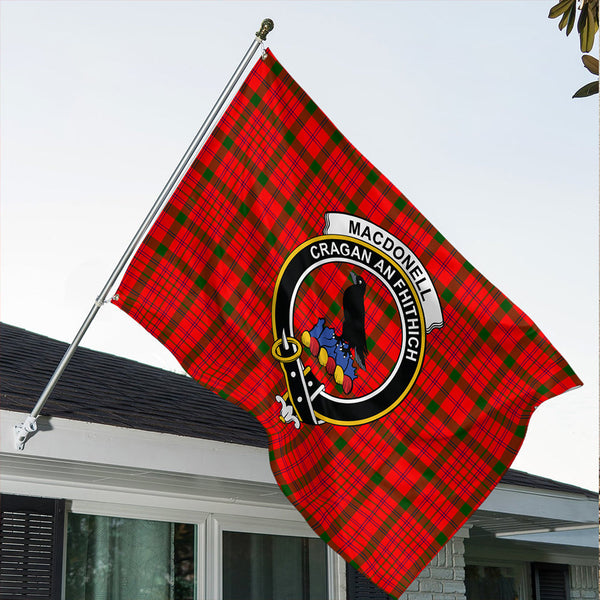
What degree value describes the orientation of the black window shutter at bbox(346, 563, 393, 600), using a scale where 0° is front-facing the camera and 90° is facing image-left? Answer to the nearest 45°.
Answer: approximately 0°

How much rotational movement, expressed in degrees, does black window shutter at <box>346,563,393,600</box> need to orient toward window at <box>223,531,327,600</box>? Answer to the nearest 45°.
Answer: approximately 45° to its right

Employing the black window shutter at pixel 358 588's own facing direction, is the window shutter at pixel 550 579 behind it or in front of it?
behind

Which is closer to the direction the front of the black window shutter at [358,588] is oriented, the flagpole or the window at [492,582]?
the flagpole

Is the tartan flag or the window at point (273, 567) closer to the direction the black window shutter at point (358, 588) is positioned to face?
the tartan flag

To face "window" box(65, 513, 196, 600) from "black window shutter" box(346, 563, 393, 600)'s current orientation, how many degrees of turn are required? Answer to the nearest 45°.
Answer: approximately 45° to its right

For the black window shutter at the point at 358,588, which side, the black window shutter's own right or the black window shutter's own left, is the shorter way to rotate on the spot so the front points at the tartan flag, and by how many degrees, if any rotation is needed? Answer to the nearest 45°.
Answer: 0° — it already faces it
